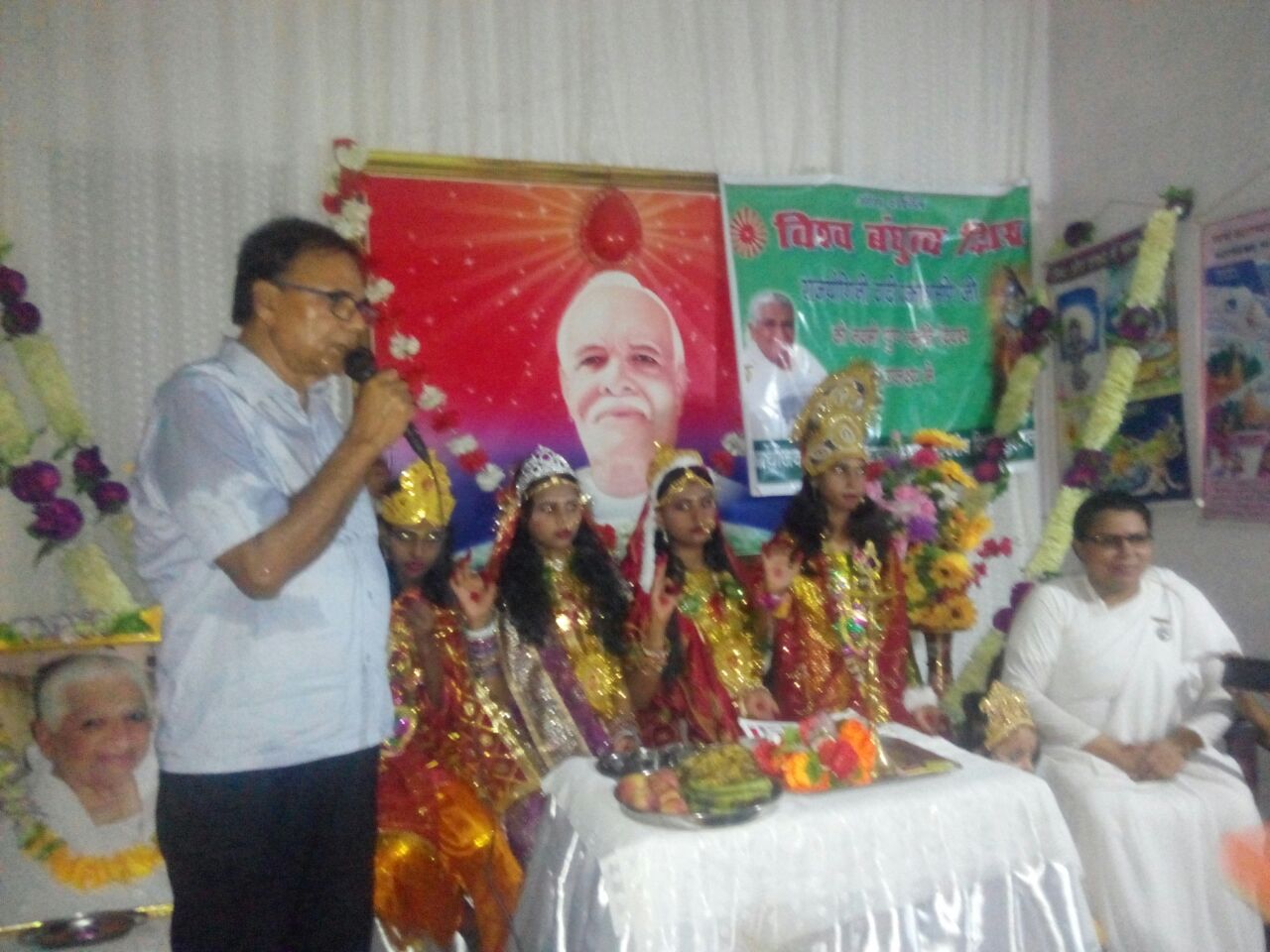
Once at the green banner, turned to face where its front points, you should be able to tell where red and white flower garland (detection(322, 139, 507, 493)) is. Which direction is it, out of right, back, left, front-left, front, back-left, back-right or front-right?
front-right

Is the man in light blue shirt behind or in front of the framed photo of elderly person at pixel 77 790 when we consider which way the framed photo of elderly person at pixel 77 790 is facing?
in front

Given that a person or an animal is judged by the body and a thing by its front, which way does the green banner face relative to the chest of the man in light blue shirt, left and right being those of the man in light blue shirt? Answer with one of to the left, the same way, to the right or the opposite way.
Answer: to the right

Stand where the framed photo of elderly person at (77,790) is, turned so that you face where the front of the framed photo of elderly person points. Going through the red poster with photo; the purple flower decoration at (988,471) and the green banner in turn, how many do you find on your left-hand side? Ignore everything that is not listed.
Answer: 3

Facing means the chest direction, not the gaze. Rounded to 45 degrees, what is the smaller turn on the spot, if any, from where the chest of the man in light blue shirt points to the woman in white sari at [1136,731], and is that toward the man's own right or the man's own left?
approximately 45° to the man's own left

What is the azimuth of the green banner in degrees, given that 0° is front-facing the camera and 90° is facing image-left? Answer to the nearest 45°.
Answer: approximately 0°
